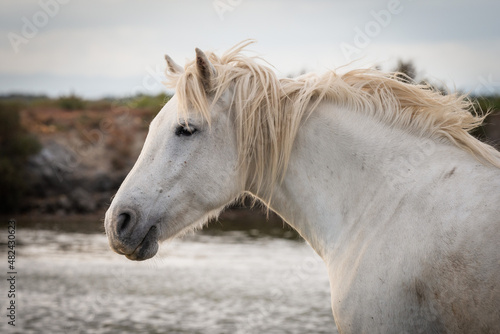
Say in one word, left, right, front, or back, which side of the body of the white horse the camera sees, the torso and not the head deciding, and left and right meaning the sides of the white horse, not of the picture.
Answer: left

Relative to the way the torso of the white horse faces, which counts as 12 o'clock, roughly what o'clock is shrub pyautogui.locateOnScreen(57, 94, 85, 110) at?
The shrub is roughly at 2 o'clock from the white horse.
